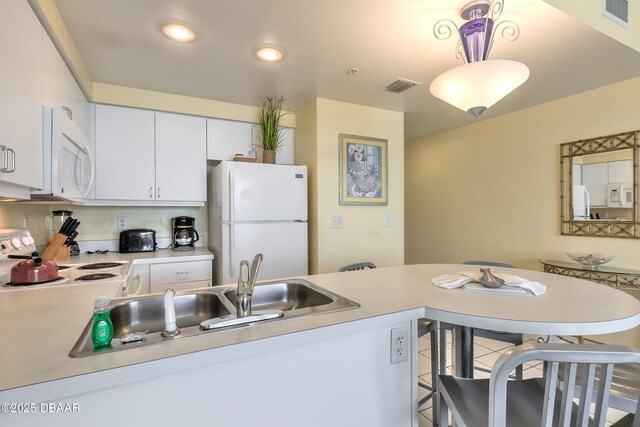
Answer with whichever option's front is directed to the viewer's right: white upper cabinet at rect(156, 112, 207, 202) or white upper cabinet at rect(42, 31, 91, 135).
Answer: white upper cabinet at rect(42, 31, 91, 135)

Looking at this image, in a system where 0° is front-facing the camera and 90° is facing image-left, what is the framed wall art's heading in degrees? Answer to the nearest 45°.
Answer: approximately 315°

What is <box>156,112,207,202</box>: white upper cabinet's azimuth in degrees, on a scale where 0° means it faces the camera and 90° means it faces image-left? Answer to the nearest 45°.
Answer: approximately 0°

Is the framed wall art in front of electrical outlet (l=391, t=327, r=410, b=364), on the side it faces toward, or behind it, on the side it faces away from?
behind

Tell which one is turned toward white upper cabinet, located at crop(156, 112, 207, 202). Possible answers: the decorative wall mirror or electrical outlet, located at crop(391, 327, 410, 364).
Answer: the decorative wall mirror

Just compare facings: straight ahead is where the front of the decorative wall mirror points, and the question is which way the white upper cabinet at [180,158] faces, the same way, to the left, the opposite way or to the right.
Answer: to the left

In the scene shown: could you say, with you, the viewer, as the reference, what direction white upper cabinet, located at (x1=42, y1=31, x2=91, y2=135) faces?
facing to the right of the viewer

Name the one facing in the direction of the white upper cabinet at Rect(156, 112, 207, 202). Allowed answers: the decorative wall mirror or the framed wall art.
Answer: the decorative wall mirror

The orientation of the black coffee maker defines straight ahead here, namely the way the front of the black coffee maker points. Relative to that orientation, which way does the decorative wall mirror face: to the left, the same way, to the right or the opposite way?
to the right

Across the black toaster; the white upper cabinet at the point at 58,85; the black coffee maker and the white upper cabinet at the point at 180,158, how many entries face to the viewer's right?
1

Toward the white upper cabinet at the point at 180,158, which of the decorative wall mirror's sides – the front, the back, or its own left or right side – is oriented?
front

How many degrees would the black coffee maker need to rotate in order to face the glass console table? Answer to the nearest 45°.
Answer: approximately 45° to its left
